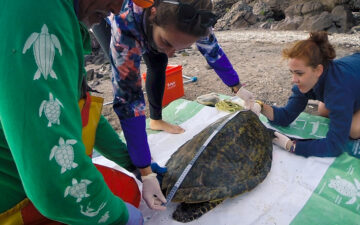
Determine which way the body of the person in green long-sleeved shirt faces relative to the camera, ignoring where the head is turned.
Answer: to the viewer's right

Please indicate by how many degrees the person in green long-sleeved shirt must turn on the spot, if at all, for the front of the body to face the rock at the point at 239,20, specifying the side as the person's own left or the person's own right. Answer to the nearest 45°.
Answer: approximately 45° to the person's own left

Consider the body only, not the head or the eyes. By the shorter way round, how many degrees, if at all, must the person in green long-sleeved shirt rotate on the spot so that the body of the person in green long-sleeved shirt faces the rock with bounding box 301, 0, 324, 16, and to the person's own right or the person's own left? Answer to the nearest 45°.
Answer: approximately 45° to the person's own left

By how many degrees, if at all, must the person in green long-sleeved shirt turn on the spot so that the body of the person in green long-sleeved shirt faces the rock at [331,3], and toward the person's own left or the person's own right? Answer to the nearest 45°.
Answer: approximately 45° to the person's own left

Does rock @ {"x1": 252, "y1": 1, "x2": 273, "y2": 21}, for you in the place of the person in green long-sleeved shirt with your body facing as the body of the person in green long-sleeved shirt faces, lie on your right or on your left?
on your left

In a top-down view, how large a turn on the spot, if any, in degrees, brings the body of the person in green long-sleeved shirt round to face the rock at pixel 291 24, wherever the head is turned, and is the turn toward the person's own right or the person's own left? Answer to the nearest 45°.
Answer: approximately 45° to the person's own left

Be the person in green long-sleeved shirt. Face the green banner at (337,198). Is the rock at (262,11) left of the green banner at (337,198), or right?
left
